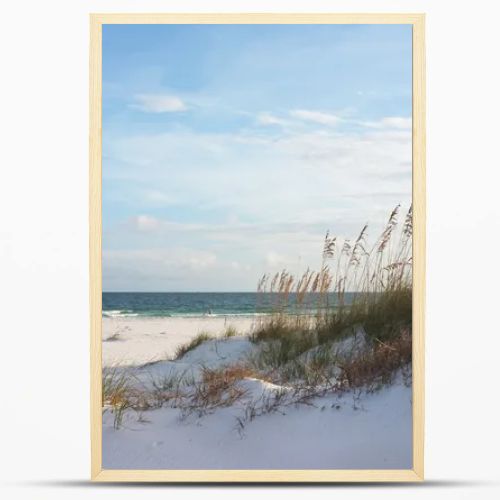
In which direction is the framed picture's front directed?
toward the camera
